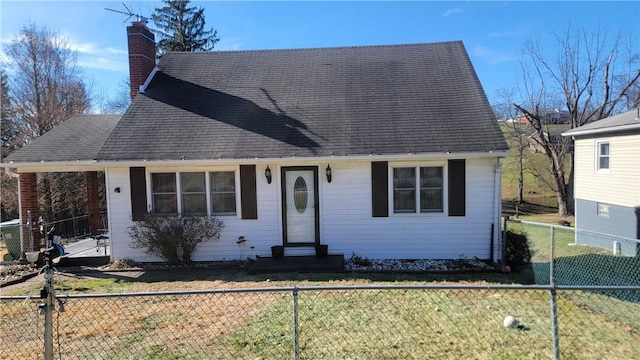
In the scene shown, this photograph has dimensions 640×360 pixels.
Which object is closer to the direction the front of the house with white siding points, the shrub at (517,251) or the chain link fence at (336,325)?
the chain link fence

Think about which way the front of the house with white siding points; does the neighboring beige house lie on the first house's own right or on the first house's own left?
on the first house's own left

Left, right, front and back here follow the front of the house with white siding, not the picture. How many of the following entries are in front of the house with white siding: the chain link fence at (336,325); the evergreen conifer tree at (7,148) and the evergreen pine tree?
1

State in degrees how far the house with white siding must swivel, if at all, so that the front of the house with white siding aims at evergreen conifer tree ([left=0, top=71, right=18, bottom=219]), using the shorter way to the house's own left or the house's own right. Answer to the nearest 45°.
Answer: approximately 135° to the house's own right

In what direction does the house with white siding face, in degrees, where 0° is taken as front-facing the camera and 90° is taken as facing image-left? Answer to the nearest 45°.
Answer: approximately 0°

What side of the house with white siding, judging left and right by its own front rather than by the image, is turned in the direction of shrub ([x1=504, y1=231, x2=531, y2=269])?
left

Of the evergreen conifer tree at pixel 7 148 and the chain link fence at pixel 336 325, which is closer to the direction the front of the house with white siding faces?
the chain link fence

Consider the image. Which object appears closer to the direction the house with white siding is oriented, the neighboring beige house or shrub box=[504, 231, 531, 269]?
the shrub

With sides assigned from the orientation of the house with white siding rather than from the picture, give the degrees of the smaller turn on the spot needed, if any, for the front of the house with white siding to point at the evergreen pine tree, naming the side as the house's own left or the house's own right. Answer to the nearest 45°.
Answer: approximately 180°

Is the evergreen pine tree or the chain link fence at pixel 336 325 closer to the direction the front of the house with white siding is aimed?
the chain link fence
